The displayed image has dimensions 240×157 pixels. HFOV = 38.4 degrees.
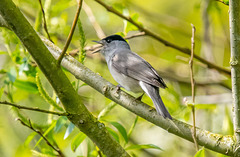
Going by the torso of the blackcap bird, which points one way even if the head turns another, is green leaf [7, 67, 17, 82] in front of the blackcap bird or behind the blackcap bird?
in front

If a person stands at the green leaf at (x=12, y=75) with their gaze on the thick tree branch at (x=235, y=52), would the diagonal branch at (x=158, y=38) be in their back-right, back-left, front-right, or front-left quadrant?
front-left

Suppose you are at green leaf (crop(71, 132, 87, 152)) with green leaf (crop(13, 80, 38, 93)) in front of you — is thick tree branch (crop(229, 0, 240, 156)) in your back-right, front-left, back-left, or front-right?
back-right

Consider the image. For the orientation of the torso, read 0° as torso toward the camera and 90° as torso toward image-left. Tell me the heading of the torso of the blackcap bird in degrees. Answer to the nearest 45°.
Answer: approximately 90°

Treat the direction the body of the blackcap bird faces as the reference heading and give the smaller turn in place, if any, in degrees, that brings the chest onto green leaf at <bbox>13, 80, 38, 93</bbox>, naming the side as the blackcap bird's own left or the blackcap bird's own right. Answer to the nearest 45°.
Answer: approximately 45° to the blackcap bird's own left
